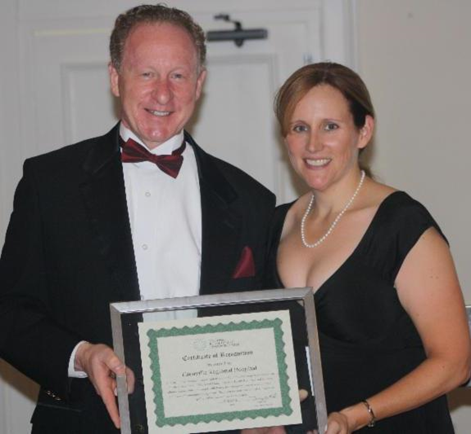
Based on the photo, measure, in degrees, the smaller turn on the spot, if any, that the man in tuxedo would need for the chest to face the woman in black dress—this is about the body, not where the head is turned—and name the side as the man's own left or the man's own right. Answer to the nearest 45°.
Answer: approximately 90° to the man's own left

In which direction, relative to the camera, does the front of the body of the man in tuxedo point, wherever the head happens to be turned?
toward the camera

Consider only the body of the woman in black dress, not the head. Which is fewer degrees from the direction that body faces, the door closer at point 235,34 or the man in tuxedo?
the man in tuxedo

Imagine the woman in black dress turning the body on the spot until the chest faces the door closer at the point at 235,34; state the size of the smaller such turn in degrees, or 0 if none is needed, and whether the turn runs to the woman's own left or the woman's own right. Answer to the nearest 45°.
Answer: approximately 135° to the woman's own right

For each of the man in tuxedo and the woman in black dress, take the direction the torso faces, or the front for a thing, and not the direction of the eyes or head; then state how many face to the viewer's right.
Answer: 0

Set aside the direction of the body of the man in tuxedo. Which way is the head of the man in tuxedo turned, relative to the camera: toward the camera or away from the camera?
toward the camera

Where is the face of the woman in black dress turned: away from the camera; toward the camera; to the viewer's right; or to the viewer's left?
toward the camera

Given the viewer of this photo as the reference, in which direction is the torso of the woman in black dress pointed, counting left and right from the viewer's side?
facing the viewer and to the left of the viewer

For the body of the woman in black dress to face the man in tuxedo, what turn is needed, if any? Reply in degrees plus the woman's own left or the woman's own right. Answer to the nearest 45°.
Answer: approximately 45° to the woman's own right
